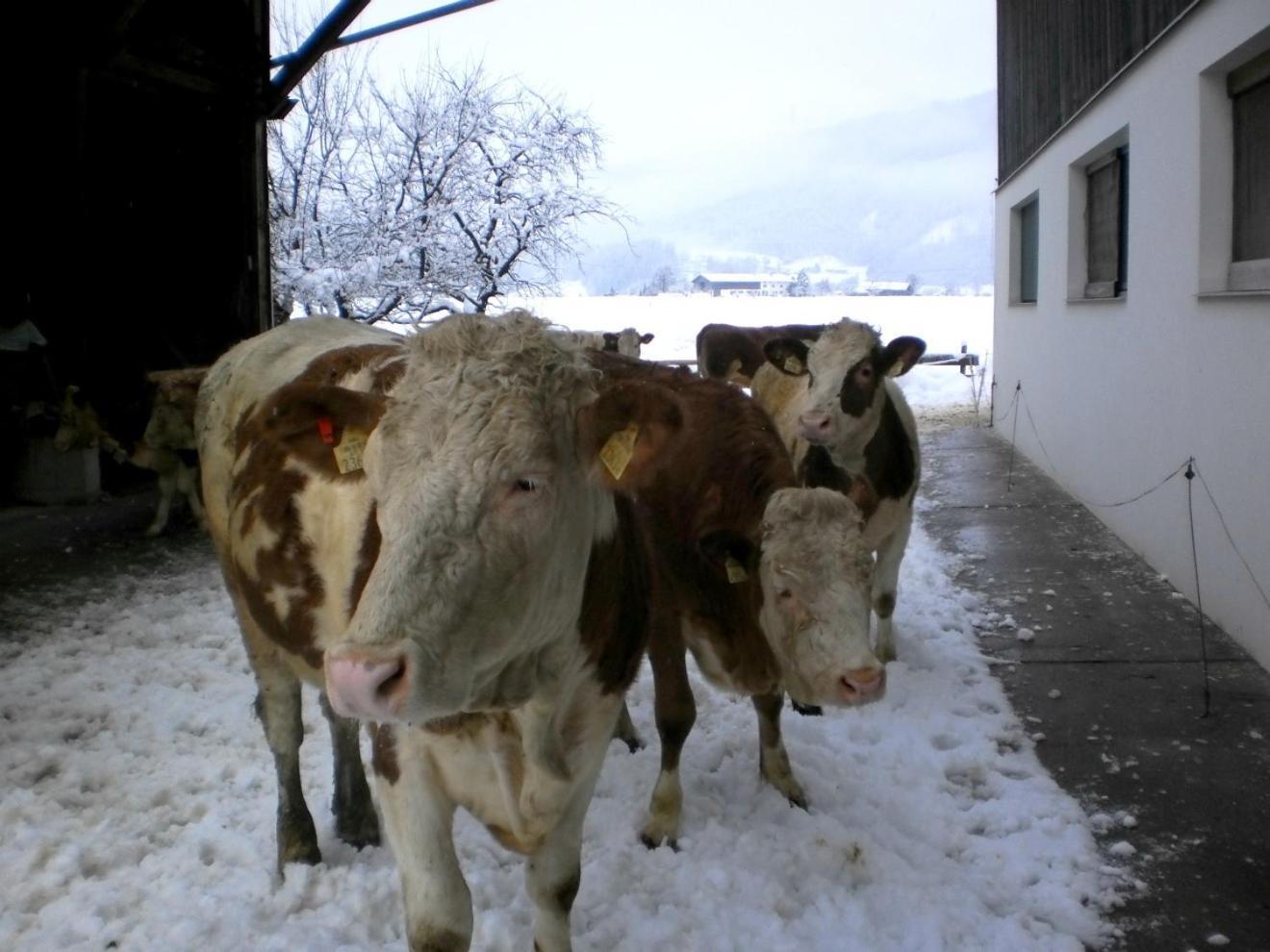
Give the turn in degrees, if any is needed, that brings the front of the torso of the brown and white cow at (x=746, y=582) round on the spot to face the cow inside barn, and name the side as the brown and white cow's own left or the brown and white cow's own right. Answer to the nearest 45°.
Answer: approximately 180°

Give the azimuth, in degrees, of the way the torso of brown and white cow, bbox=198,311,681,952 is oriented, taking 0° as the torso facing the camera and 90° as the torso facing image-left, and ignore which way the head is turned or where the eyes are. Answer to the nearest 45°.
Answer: approximately 315°

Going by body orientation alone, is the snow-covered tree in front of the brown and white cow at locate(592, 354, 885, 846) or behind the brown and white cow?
behind

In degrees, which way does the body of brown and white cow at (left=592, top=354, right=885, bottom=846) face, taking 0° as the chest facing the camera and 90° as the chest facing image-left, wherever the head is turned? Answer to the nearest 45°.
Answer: approximately 315°

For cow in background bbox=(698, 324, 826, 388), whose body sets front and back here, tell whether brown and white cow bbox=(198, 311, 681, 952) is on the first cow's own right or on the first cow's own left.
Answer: on the first cow's own right

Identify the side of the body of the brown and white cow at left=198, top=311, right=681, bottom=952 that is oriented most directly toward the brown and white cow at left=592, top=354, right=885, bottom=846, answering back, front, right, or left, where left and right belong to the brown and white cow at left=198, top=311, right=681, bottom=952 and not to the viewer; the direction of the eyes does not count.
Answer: left

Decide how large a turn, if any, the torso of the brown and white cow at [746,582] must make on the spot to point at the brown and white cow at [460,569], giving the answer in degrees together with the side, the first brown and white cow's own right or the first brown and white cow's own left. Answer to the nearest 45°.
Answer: approximately 45° to the first brown and white cow's own right

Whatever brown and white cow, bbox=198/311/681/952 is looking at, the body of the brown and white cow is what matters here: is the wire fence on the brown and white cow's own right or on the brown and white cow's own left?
on the brown and white cow's own left

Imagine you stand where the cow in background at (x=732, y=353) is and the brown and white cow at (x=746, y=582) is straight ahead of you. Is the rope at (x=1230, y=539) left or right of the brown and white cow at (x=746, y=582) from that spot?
left

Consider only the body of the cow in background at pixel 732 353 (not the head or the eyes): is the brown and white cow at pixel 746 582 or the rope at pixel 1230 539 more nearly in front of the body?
the rope

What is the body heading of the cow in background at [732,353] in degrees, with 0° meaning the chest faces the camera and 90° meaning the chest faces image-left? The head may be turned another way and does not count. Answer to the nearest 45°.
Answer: approximately 270°
